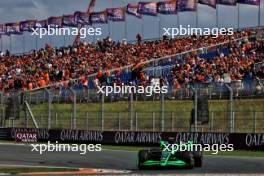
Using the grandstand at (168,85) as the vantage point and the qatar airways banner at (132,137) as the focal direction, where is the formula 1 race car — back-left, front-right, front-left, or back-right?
front-left

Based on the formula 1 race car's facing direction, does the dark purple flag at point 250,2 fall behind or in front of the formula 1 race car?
behind
